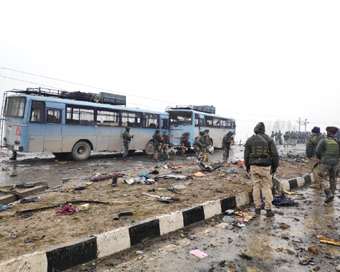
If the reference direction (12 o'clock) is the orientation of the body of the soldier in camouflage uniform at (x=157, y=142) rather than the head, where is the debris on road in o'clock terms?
The debris on road is roughly at 6 o'clock from the soldier in camouflage uniform.

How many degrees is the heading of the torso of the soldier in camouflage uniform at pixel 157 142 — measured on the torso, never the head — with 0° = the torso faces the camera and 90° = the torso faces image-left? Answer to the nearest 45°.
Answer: approximately 180°

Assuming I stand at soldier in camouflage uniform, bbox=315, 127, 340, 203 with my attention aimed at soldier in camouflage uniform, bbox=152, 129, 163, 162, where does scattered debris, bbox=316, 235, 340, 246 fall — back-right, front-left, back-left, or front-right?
back-left
